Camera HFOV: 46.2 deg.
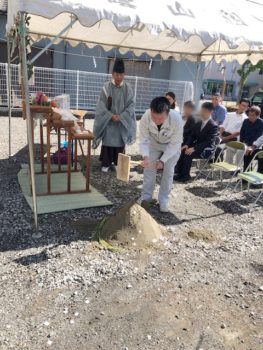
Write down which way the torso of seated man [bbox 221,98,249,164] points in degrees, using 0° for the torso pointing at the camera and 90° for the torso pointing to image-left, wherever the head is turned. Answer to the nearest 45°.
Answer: approximately 45°

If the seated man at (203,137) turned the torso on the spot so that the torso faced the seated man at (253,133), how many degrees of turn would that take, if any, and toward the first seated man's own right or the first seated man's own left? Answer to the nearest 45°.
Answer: approximately 180°

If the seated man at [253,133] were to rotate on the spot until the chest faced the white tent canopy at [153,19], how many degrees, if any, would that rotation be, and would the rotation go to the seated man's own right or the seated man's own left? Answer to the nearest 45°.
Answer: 0° — they already face it

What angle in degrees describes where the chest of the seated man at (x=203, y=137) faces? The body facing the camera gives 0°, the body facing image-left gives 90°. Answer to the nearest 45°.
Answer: approximately 45°

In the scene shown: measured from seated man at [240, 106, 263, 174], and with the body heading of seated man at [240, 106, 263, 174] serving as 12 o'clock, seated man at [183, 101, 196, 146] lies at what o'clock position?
seated man at [183, 101, 196, 146] is roughly at 1 o'clock from seated man at [240, 106, 263, 174].

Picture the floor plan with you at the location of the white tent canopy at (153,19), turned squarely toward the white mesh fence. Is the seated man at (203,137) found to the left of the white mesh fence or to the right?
right

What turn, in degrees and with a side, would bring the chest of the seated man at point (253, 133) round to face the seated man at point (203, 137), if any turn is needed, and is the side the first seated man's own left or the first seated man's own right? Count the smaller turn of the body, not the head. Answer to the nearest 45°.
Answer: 0° — they already face them

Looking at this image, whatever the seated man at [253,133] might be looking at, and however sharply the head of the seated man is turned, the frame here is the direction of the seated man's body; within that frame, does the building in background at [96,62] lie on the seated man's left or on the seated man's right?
on the seated man's right

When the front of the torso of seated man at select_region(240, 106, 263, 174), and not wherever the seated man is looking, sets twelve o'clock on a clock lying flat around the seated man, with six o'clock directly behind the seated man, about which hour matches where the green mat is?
The green mat is roughly at 12 o'clock from the seated man.

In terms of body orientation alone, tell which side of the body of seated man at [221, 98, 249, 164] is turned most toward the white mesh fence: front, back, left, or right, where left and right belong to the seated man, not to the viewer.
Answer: right
